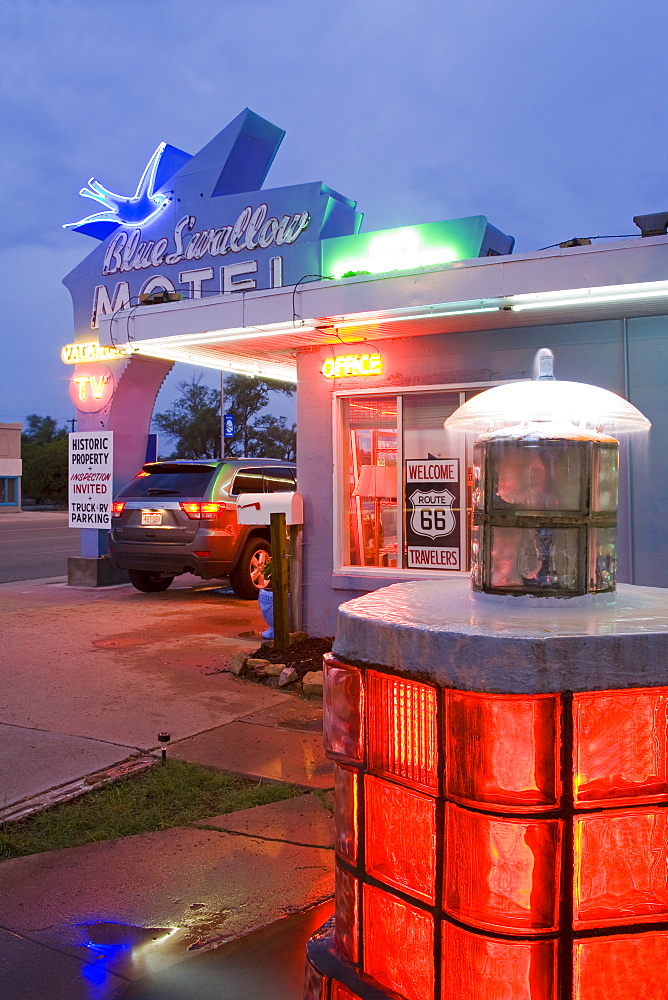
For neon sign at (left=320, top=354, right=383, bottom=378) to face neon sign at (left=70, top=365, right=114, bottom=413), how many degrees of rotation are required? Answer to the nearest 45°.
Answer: approximately 135° to its right

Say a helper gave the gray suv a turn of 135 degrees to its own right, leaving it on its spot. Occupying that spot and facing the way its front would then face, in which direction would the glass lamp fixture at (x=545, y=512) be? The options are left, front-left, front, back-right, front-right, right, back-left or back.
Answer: front

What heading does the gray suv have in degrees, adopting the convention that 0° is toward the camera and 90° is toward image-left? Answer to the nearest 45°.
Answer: approximately 225°

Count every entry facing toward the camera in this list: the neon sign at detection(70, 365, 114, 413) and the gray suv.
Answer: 1

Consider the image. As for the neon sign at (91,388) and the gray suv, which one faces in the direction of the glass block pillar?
the neon sign

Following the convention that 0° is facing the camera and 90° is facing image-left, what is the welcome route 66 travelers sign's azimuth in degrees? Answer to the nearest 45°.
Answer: approximately 0°

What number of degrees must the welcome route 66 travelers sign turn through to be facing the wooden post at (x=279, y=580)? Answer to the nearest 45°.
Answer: approximately 90° to its right

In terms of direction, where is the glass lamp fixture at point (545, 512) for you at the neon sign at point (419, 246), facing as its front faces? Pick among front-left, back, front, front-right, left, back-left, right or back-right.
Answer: front-left

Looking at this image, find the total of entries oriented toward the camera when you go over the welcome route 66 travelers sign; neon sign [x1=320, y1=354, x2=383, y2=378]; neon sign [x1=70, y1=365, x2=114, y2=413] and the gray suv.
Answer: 3

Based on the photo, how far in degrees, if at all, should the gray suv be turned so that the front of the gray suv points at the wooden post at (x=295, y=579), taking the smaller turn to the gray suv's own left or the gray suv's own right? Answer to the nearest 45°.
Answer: approximately 135° to the gray suv's own right

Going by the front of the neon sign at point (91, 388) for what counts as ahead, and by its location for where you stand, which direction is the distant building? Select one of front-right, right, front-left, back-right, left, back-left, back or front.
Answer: back
